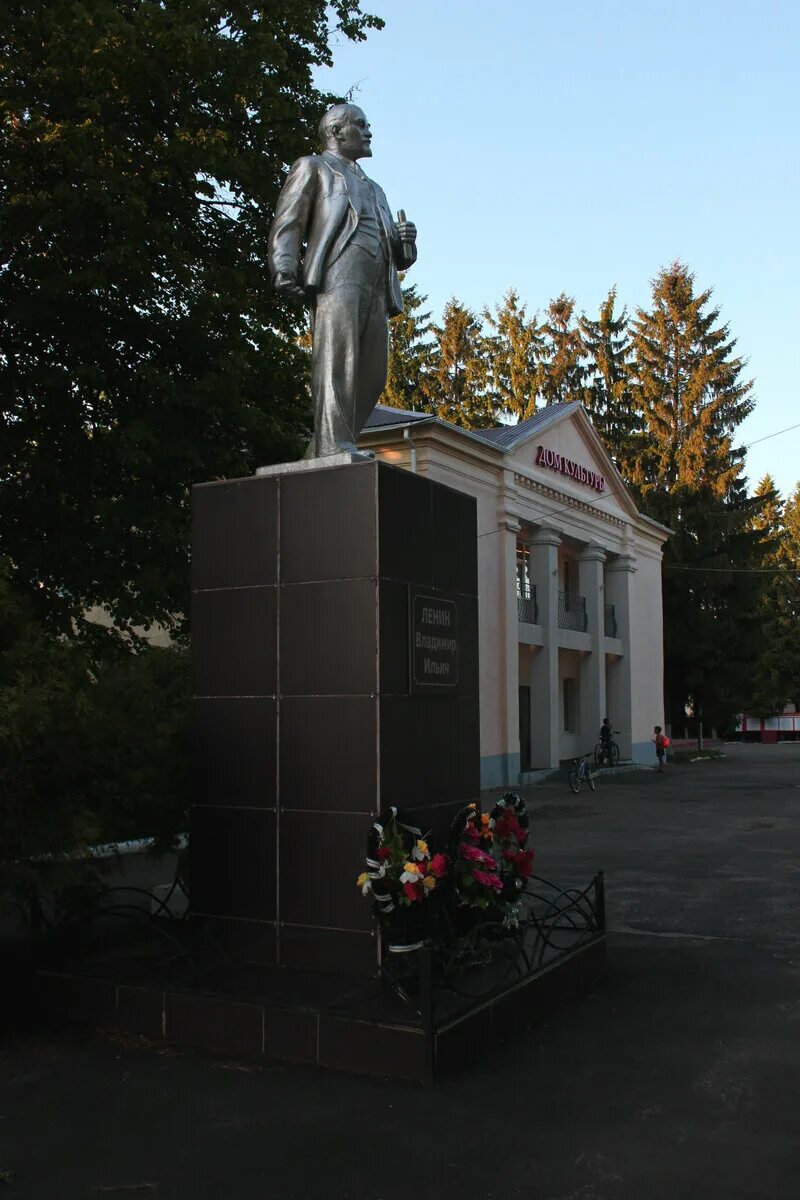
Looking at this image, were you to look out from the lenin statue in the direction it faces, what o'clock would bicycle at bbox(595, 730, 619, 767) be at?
The bicycle is roughly at 8 o'clock from the lenin statue.

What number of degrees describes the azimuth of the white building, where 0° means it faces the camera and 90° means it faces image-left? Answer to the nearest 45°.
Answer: approximately 315°

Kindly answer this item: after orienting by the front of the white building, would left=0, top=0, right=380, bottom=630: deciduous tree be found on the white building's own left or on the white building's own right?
on the white building's own right

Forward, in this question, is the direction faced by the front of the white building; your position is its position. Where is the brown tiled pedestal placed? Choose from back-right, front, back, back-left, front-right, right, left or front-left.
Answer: front-right

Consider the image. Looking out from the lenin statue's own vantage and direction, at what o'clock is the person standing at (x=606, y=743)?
The person standing is roughly at 8 o'clock from the lenin statue.

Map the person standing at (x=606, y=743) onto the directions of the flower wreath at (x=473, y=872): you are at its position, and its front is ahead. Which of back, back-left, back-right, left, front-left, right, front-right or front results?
back-left

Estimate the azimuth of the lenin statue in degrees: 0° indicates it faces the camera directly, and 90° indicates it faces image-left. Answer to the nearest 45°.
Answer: approximately 315°

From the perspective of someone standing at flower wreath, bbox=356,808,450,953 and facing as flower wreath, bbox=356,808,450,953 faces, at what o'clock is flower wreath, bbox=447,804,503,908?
flower wreath, bbox=447,804,503,908 is roughly at 9 o'clock from flower wreath, bbox=356,808,450,953.

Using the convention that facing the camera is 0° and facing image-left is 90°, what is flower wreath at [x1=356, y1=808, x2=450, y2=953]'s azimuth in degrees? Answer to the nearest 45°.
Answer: approximately 315°
